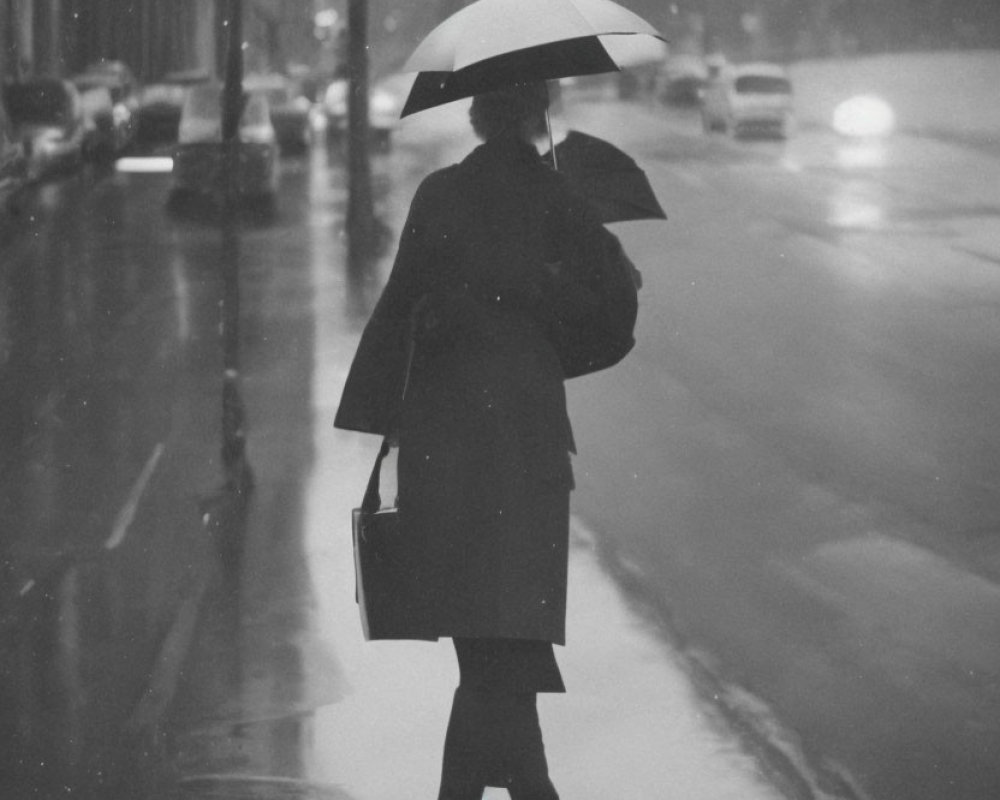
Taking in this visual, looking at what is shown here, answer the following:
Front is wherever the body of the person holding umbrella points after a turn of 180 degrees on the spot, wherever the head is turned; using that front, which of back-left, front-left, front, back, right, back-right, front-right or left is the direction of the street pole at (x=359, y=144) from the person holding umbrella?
back

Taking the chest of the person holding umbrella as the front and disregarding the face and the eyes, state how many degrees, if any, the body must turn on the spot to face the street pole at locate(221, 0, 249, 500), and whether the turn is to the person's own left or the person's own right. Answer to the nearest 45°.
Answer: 0° — they already face it

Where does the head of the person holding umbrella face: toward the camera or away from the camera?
away from the camera

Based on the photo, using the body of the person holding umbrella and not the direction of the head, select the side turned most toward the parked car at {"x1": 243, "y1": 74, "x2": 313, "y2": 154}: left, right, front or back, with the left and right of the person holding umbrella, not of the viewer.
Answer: front

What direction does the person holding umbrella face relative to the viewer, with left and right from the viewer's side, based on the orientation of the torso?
facing away from the viewer
